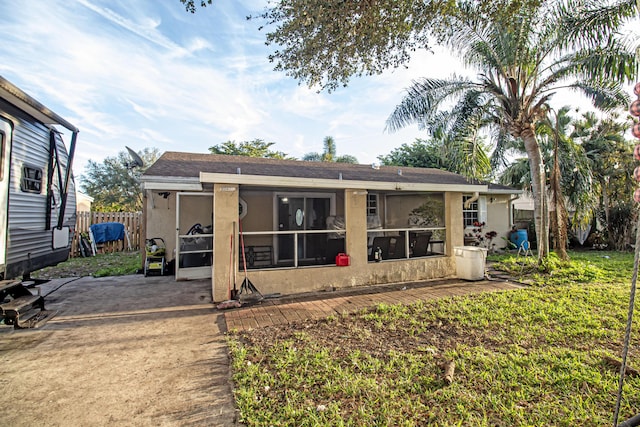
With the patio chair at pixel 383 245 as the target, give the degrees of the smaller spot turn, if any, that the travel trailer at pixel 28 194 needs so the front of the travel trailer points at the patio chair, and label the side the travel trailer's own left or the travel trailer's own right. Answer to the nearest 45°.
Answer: approximately 45° to the travel trailer's own right

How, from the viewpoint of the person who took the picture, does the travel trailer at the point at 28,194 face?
facing away from the viewer and to the right of the viewer

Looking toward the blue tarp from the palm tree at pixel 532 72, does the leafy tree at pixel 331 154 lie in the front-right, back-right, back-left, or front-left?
front-right

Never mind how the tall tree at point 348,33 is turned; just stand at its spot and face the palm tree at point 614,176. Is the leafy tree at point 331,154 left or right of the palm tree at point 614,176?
left

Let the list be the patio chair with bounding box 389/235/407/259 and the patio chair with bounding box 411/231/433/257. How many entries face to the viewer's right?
0

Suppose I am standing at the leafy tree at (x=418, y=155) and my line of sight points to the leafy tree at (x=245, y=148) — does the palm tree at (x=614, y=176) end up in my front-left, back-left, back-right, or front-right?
back-left
